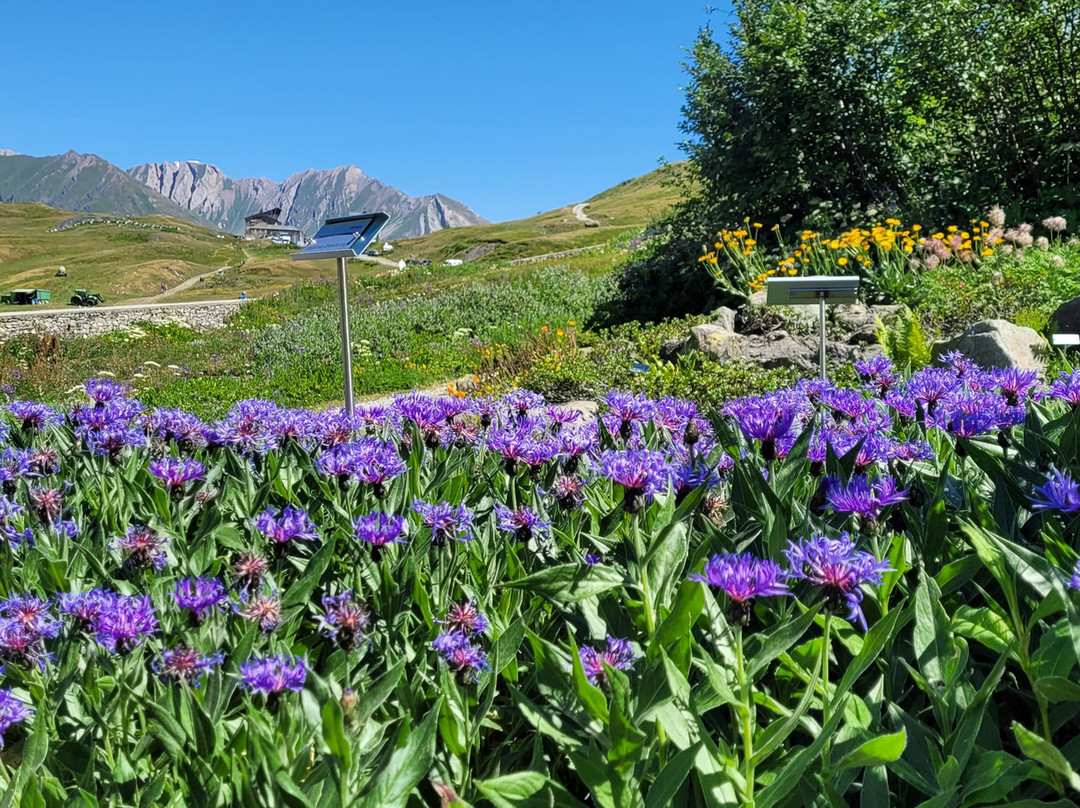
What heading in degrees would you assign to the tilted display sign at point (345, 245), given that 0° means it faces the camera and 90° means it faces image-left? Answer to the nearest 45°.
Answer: approximately 45°

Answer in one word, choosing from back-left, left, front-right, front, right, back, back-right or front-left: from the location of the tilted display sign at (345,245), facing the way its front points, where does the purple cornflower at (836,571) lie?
front-left

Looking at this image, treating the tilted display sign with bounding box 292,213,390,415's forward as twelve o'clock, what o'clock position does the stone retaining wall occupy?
The stone retaining wall is roughly at 4 o'clock from the tilted display sign.

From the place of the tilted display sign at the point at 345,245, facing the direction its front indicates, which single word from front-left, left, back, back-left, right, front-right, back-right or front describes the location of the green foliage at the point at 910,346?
back-left

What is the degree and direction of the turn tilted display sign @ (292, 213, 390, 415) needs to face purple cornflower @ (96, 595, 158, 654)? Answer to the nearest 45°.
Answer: approximately 45° to its left

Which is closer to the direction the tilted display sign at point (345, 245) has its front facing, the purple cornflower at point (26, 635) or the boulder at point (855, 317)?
the purple cornflower

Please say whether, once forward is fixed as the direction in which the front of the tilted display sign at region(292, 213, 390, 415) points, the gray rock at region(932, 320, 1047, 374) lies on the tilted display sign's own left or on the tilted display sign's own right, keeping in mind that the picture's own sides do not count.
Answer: on the tilted display sign's own left

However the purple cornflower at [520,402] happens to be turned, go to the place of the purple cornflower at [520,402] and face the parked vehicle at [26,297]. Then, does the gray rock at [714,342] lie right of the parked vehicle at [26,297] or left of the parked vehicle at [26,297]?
right

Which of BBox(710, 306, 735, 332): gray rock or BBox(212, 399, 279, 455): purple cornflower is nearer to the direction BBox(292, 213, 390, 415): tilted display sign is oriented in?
the purple cornflower

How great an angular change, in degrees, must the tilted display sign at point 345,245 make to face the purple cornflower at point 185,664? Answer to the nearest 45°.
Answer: approximately 45° to its left

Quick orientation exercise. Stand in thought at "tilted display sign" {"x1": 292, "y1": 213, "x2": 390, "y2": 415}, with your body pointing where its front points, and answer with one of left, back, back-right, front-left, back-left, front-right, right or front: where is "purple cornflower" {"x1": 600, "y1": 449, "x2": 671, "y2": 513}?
front-left

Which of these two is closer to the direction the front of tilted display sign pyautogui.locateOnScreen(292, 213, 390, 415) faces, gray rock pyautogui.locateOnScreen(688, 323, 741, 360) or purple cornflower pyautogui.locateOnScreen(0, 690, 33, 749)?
the purple cornflower

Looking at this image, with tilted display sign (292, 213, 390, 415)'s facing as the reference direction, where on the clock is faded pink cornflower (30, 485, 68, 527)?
The faded pink cornflower is roughly at 11 o'clock from the tilted display sign.

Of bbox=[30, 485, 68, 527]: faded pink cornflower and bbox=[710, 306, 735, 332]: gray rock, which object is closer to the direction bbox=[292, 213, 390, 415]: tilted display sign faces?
the faded pink cornflower
